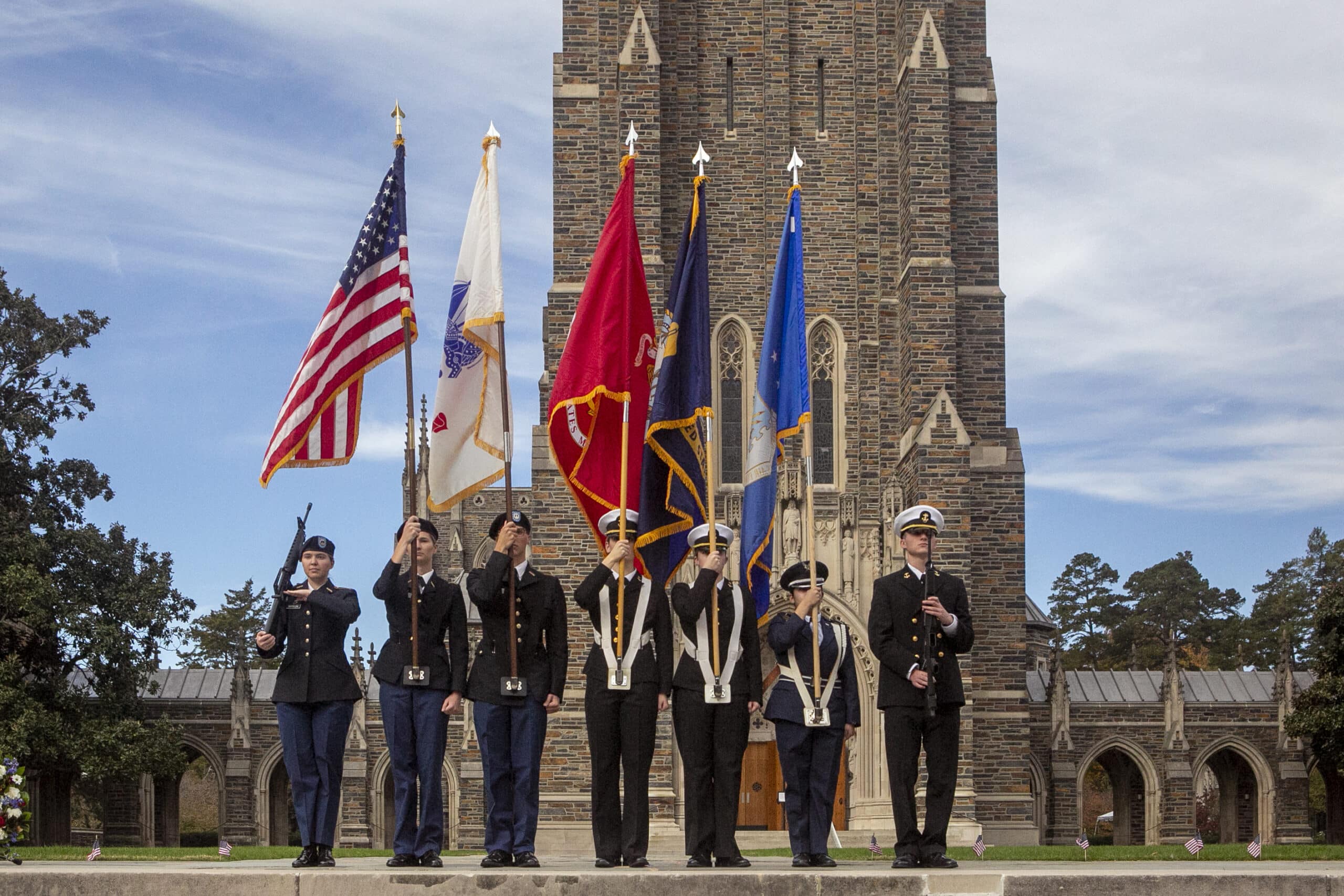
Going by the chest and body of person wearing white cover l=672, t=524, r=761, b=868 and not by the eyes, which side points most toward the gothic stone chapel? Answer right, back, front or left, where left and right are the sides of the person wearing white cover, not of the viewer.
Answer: back

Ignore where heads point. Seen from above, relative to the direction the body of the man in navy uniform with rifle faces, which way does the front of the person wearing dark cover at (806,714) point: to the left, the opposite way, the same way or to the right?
the same way

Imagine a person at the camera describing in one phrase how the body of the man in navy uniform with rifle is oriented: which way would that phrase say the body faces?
toward the camera

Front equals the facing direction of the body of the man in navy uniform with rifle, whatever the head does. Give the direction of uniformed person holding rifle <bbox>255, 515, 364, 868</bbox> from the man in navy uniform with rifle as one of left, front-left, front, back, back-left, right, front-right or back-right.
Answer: right

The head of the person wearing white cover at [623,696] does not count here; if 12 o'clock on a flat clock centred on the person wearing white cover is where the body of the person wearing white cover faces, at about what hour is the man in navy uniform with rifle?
The man in navy uniform with rifle is roughly at 9 o'clock from the person wearing white cover.

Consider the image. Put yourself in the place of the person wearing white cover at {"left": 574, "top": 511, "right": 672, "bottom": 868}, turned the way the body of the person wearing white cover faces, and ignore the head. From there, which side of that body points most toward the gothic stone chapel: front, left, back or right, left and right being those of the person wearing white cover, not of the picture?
back

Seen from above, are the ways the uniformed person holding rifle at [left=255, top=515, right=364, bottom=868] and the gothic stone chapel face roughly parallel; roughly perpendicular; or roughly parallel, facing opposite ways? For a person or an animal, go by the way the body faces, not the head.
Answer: roughly parallel

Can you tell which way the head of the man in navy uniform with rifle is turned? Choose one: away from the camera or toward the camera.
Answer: toward the camera

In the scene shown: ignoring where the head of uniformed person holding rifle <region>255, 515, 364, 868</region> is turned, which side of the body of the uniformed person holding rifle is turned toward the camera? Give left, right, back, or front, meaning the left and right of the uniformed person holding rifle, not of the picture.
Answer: front

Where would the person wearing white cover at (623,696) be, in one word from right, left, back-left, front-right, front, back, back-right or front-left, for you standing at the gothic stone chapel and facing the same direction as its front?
front

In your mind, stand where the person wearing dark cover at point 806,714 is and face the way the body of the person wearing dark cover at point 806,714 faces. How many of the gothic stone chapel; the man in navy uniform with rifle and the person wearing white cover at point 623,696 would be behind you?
1

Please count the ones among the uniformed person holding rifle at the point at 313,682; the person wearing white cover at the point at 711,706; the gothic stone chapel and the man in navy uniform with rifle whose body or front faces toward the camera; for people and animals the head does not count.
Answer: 4

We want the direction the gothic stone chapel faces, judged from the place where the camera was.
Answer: facing the viewer

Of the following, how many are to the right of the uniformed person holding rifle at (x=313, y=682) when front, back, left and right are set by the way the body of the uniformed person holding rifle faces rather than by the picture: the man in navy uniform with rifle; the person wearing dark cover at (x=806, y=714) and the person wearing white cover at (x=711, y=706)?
0

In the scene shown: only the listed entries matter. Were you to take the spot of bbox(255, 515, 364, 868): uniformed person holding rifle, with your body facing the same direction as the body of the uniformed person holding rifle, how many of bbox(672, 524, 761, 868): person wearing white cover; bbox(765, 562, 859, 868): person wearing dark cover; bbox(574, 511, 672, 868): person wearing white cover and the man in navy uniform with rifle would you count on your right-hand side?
0
